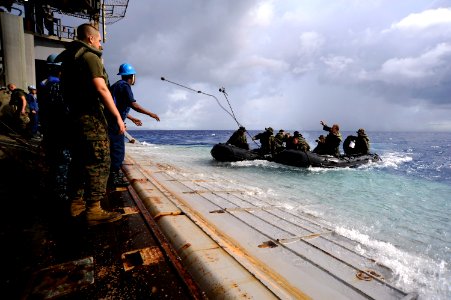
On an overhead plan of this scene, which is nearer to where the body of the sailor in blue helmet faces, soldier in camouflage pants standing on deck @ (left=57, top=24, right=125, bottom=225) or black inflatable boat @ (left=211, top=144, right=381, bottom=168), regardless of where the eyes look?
the black inflatable boat

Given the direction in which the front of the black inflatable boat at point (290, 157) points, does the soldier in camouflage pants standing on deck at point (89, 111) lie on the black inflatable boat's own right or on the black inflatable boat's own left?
on the black inflatable boat's own left

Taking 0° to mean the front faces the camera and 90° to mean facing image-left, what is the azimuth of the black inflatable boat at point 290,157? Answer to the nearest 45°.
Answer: approximately 90°

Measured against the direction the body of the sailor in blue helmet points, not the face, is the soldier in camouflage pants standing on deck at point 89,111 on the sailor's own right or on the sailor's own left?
on the sailor's own right

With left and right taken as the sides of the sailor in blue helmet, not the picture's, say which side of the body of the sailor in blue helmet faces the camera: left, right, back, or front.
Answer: right

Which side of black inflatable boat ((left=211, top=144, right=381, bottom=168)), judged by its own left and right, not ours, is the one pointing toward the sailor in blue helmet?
left

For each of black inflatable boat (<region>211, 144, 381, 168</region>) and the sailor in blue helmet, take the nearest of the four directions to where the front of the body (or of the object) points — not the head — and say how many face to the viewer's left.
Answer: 1

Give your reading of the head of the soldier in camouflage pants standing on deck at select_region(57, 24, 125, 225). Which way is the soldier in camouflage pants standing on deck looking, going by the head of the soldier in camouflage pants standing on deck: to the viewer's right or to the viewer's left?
to the viewer's right
